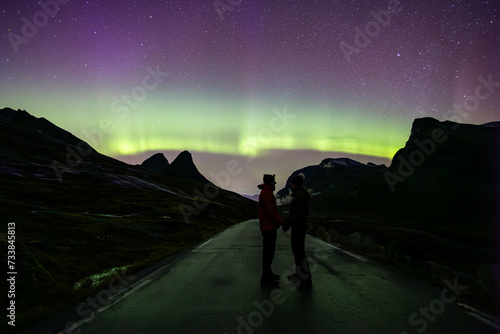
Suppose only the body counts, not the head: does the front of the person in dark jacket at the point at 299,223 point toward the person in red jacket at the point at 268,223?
yes

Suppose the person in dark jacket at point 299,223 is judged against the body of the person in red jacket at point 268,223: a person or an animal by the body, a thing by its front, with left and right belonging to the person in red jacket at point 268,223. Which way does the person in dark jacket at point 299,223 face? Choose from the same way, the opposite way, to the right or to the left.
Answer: the opposite way

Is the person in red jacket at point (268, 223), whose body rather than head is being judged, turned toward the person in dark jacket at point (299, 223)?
yes

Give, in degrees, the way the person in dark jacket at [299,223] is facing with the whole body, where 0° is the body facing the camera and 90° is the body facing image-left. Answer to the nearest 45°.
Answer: approximately 90°

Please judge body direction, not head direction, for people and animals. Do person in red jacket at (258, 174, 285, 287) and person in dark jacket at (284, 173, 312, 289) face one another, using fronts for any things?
yes

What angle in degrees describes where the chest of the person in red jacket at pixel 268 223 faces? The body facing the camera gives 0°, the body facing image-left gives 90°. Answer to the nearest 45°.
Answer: approximately 270°

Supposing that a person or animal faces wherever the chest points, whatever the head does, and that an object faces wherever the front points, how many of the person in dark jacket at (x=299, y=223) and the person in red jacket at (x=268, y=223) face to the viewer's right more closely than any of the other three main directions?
1
